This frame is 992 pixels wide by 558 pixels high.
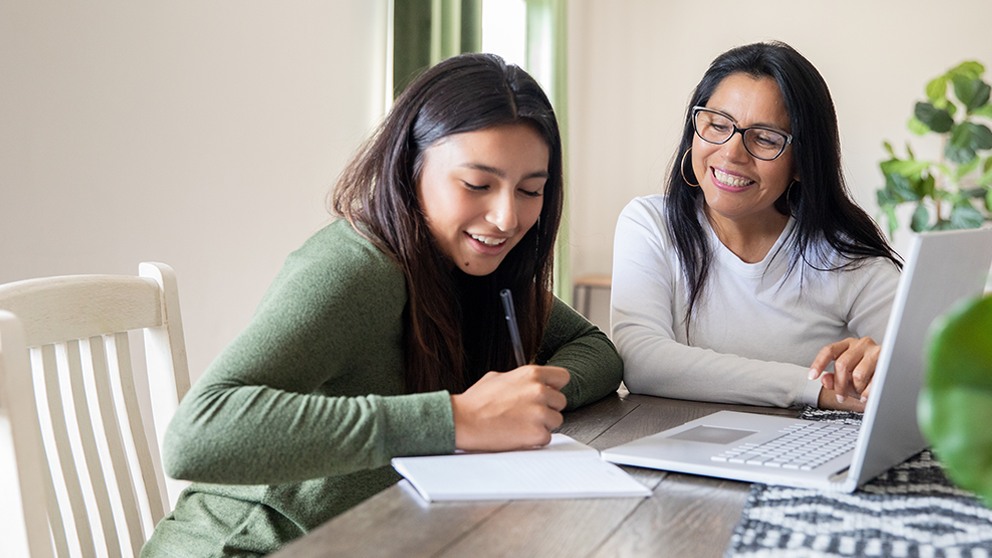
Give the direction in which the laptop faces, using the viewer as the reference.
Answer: facing away from the viewer and to the left of the viewer

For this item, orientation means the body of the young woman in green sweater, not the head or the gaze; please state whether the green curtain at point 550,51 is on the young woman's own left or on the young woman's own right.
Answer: on the young woman's own left

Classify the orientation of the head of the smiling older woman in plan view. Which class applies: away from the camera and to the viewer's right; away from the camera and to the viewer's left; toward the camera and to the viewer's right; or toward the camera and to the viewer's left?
toward the camera and to the viewer's left

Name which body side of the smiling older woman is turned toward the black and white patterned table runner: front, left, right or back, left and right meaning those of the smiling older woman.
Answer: front

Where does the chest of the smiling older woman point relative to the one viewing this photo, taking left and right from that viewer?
facing the viewer

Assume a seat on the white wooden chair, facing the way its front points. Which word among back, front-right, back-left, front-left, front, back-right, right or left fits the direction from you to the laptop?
front

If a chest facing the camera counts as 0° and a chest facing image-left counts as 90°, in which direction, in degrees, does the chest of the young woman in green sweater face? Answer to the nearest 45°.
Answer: approximately 315°

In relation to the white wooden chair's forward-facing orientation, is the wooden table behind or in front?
in front

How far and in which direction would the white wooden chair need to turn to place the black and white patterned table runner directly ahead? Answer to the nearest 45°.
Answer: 0° — it already faces it

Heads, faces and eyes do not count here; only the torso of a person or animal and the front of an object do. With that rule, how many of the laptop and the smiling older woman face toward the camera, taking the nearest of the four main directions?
1

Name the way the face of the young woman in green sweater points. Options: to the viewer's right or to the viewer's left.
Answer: to the viewer's right

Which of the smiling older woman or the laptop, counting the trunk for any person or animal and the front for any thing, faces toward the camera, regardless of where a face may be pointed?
the smiling older woman

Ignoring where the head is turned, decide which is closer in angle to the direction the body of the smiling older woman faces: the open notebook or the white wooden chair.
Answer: the open notebook
